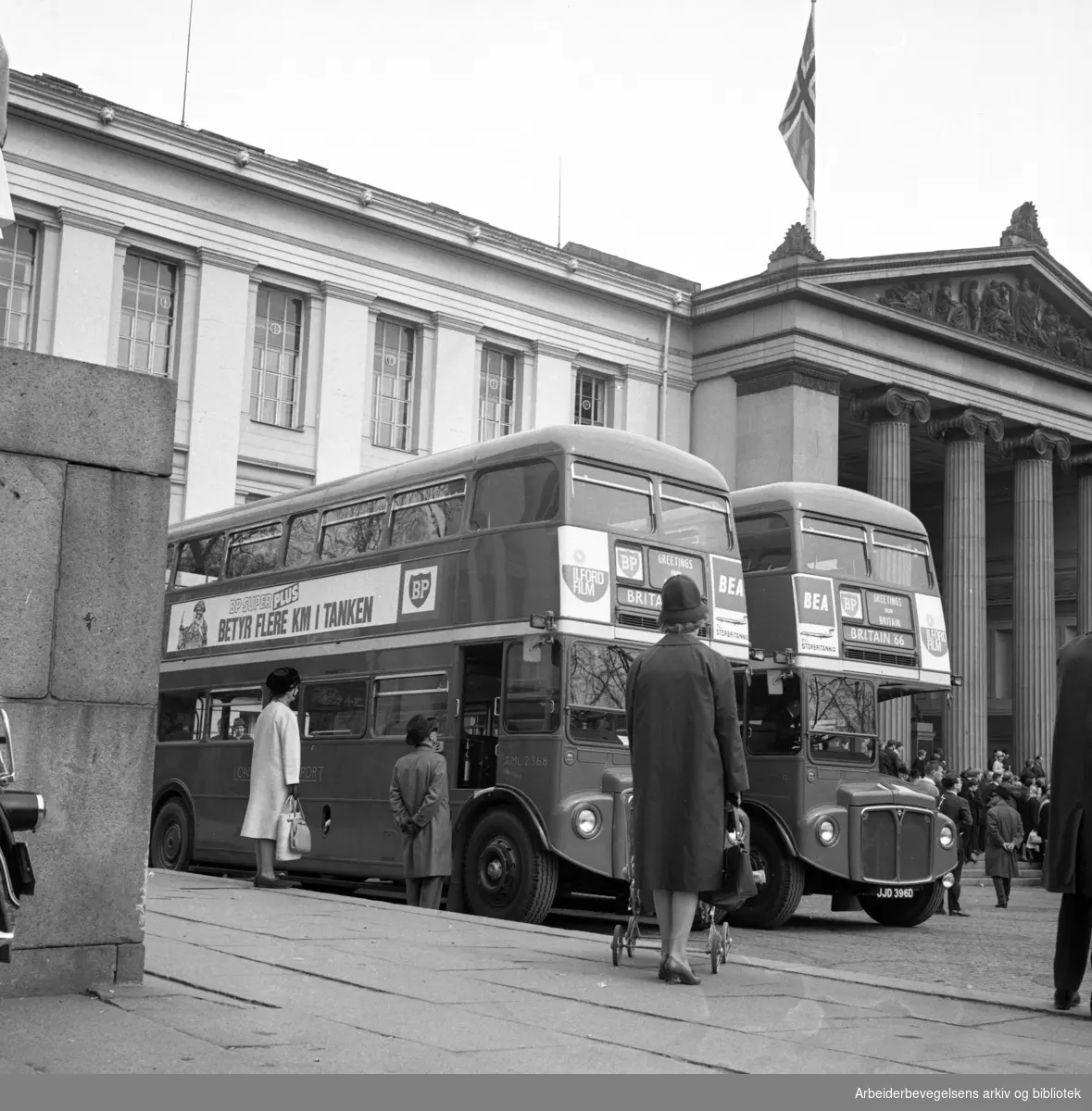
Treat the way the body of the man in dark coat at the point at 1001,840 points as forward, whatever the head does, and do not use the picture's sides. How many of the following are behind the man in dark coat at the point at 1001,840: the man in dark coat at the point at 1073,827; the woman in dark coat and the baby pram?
3

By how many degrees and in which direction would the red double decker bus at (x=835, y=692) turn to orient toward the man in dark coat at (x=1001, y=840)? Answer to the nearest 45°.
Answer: approximately 90° to its left

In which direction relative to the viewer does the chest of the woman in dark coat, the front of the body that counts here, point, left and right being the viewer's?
facing away from the viewer

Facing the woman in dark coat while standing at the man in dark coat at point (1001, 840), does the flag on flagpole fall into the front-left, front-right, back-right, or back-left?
back-right

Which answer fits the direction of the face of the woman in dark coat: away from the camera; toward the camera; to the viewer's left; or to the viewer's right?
away from the camera

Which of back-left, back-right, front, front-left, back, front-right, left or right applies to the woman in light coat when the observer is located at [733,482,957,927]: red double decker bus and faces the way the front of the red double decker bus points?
right

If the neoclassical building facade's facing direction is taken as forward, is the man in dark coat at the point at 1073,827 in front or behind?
in front

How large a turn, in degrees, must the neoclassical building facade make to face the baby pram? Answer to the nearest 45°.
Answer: approximately 45° to its right

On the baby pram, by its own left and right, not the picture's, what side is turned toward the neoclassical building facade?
front

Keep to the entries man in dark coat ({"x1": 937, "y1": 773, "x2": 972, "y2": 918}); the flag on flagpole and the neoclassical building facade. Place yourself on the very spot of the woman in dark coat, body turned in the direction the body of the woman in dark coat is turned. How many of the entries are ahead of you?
3

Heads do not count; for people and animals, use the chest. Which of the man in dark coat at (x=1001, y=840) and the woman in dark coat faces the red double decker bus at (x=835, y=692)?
the woman in dark coat

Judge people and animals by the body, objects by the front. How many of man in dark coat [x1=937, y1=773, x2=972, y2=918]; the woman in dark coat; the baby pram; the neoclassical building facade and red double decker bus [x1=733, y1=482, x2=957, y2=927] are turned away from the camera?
2

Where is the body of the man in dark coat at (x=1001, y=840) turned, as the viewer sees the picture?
away from the camera

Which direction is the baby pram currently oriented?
away from the camera
